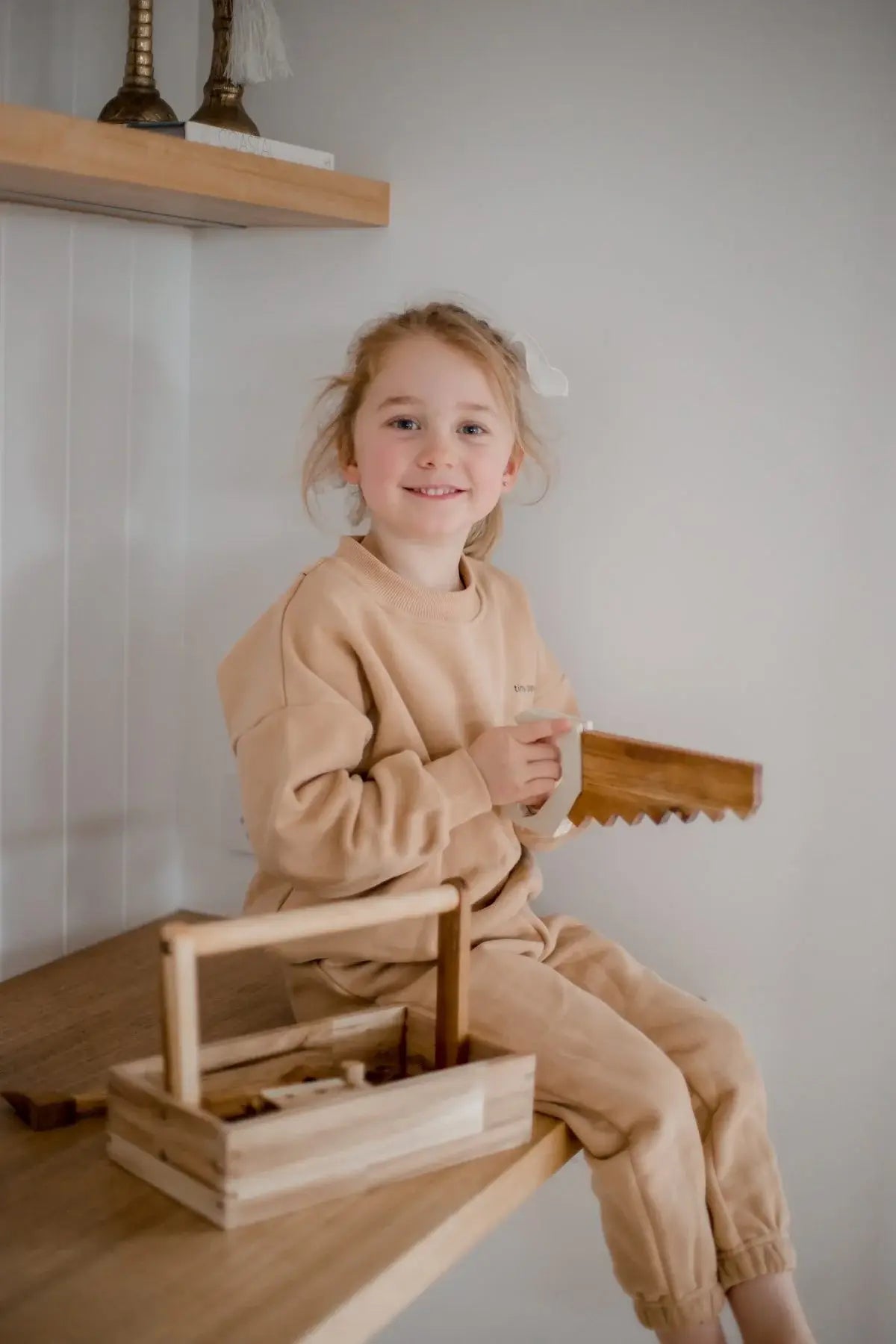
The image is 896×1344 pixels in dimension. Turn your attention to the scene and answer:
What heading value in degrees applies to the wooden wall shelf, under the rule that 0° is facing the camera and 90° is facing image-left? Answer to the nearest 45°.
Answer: approximately 315°

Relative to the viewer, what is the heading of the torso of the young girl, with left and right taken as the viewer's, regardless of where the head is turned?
facing the viewer and to the right of the viewer

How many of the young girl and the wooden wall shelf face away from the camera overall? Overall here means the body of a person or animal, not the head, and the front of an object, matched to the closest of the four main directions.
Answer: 0
